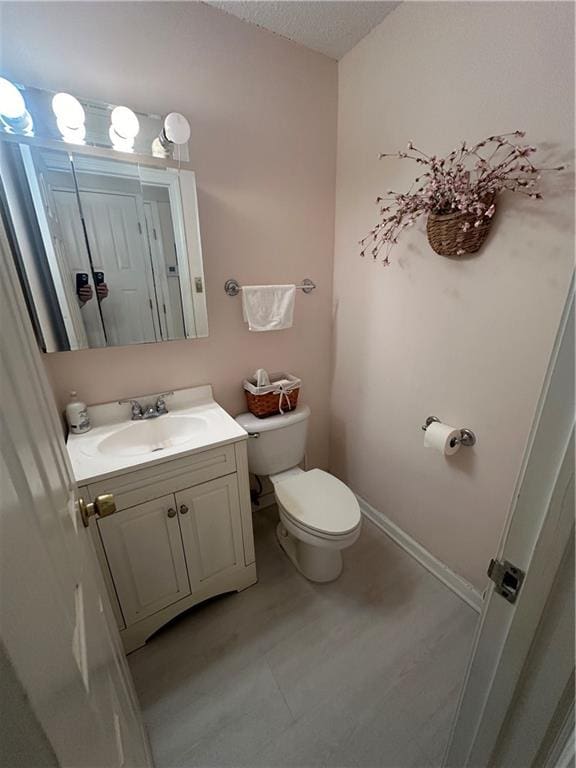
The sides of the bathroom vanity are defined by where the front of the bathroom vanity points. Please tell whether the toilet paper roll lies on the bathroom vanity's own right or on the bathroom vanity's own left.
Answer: on the bathroom vanity's own left

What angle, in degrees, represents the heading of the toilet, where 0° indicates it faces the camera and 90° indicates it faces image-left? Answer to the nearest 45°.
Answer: approximately 315°

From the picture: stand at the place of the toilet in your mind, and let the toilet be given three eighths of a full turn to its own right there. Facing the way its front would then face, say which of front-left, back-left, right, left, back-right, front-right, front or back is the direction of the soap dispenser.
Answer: front

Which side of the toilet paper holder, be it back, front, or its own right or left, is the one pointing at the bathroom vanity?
front

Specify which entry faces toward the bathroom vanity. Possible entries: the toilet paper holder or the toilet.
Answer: the toilet paper holder

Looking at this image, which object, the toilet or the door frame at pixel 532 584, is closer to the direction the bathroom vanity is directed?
the door frame

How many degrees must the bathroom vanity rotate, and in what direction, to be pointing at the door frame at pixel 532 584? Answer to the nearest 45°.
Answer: approximately 45° to its left

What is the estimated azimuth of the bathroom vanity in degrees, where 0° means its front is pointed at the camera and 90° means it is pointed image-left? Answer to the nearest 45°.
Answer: approximately 0°

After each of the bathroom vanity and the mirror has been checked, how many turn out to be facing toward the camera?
2

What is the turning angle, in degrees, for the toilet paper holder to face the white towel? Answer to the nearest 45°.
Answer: approximately 45° to its right
